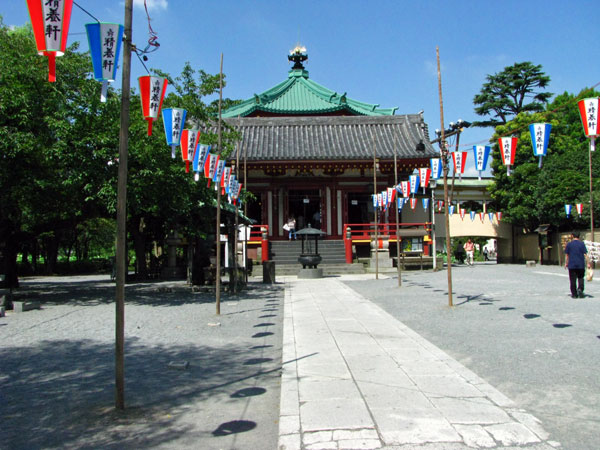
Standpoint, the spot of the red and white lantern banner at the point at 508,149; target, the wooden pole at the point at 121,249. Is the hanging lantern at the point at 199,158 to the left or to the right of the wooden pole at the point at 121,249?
right

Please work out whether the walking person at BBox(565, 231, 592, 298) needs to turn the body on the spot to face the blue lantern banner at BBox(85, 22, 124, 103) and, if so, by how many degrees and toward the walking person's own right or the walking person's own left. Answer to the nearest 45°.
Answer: approximately 135° to the walking person's own left

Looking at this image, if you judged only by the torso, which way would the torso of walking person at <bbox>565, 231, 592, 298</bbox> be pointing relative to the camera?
away from the camera

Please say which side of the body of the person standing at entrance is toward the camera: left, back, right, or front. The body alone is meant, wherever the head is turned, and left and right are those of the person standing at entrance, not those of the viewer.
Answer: back

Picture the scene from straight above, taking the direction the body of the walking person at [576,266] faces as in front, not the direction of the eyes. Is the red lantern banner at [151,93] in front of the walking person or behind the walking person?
behind

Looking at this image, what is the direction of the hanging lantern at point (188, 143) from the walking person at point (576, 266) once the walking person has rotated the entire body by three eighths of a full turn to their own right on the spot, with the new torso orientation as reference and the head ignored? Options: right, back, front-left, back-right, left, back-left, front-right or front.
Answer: right

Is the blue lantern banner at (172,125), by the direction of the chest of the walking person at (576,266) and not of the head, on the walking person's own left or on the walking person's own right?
on the walking person's own left

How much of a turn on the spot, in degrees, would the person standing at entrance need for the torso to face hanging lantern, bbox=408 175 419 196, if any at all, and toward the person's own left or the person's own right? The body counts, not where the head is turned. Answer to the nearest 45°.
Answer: approximately 135° to the person's own right

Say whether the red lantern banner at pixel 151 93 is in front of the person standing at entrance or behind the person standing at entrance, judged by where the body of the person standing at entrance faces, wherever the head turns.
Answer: behind
